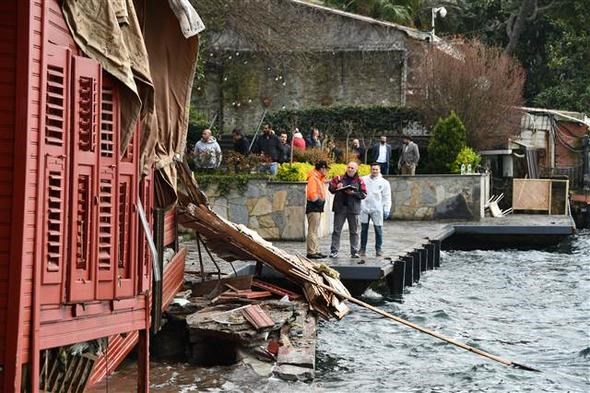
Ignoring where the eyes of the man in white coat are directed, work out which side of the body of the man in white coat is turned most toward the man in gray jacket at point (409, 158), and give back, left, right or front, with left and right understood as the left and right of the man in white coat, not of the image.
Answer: back

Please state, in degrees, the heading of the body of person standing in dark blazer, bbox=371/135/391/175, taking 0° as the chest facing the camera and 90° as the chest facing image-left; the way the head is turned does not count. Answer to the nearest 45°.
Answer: approximately 0°

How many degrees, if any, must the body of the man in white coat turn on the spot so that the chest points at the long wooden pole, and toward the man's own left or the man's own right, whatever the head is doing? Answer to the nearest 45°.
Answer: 0° — they already face it

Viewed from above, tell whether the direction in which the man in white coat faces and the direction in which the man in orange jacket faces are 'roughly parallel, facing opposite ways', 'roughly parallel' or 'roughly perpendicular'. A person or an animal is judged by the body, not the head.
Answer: roughly perpendicular

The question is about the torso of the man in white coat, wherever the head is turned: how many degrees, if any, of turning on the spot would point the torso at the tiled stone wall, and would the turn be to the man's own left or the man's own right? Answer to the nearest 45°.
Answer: approximately 180°

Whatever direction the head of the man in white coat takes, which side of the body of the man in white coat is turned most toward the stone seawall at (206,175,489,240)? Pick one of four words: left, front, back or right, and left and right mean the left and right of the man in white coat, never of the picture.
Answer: back
